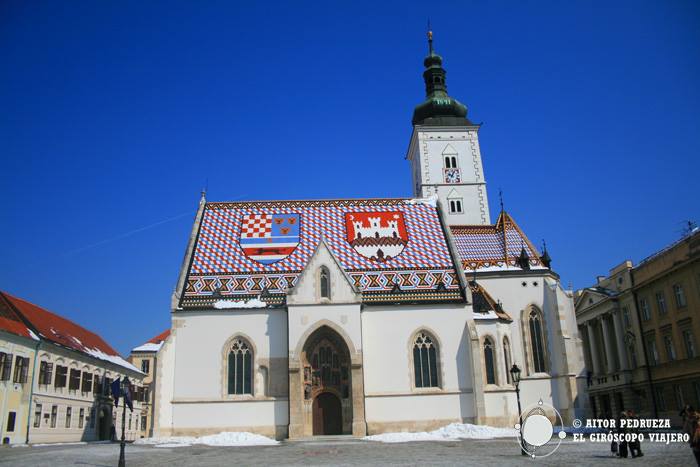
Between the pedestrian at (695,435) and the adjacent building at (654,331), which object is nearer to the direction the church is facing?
the pedestrian

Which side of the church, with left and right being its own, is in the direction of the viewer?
front

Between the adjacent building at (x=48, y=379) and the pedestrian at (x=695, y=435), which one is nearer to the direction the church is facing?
the pedestrian

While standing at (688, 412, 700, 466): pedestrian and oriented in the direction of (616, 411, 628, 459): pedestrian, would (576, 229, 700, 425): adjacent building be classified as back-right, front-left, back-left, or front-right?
front-right

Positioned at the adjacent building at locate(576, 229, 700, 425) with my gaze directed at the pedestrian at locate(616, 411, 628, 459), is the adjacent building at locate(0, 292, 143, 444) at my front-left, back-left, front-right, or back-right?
front-right

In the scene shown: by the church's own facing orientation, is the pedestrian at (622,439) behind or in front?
in front

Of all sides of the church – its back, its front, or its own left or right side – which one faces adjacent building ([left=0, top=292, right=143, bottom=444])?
right

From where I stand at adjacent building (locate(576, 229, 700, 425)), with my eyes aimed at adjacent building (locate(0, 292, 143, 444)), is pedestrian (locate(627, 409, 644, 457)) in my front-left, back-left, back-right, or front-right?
front-left

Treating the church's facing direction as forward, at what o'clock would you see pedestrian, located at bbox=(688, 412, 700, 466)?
The pedestrian is roughly at 11 o'clock from the church.

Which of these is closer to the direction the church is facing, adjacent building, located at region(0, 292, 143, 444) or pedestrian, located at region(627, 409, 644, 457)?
the pedestrian

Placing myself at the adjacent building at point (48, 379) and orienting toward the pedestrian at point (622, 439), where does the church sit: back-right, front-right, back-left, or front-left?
front-left

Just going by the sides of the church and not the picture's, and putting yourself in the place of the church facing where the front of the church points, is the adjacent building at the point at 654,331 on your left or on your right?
on your left

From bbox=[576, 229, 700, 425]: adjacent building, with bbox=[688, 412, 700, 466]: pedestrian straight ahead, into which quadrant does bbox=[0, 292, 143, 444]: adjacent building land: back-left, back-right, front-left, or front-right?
front-right
